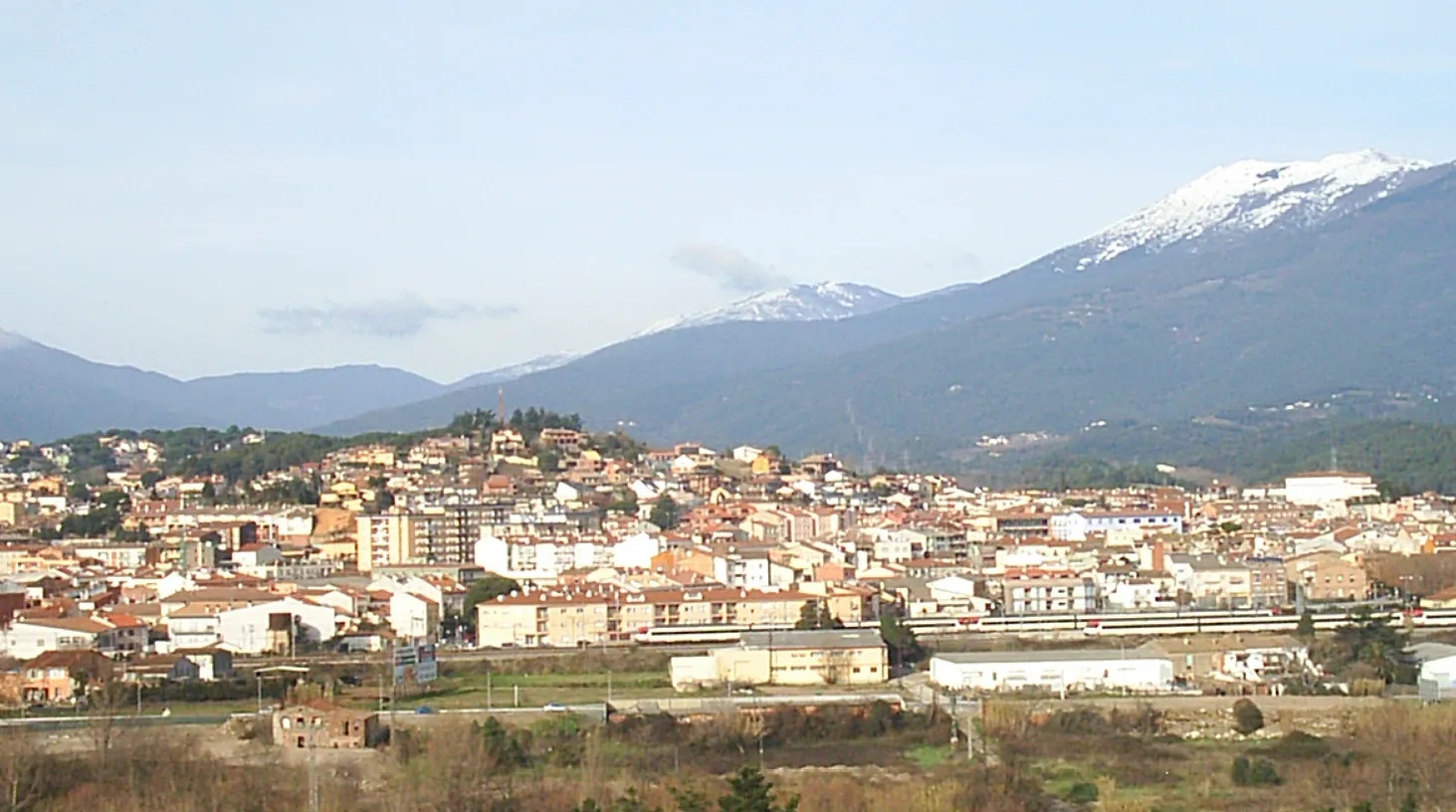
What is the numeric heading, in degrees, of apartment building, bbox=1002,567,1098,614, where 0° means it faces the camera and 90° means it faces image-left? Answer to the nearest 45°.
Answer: approximately 0°

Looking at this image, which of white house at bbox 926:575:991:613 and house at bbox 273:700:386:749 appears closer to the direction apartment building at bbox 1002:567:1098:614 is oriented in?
the house
